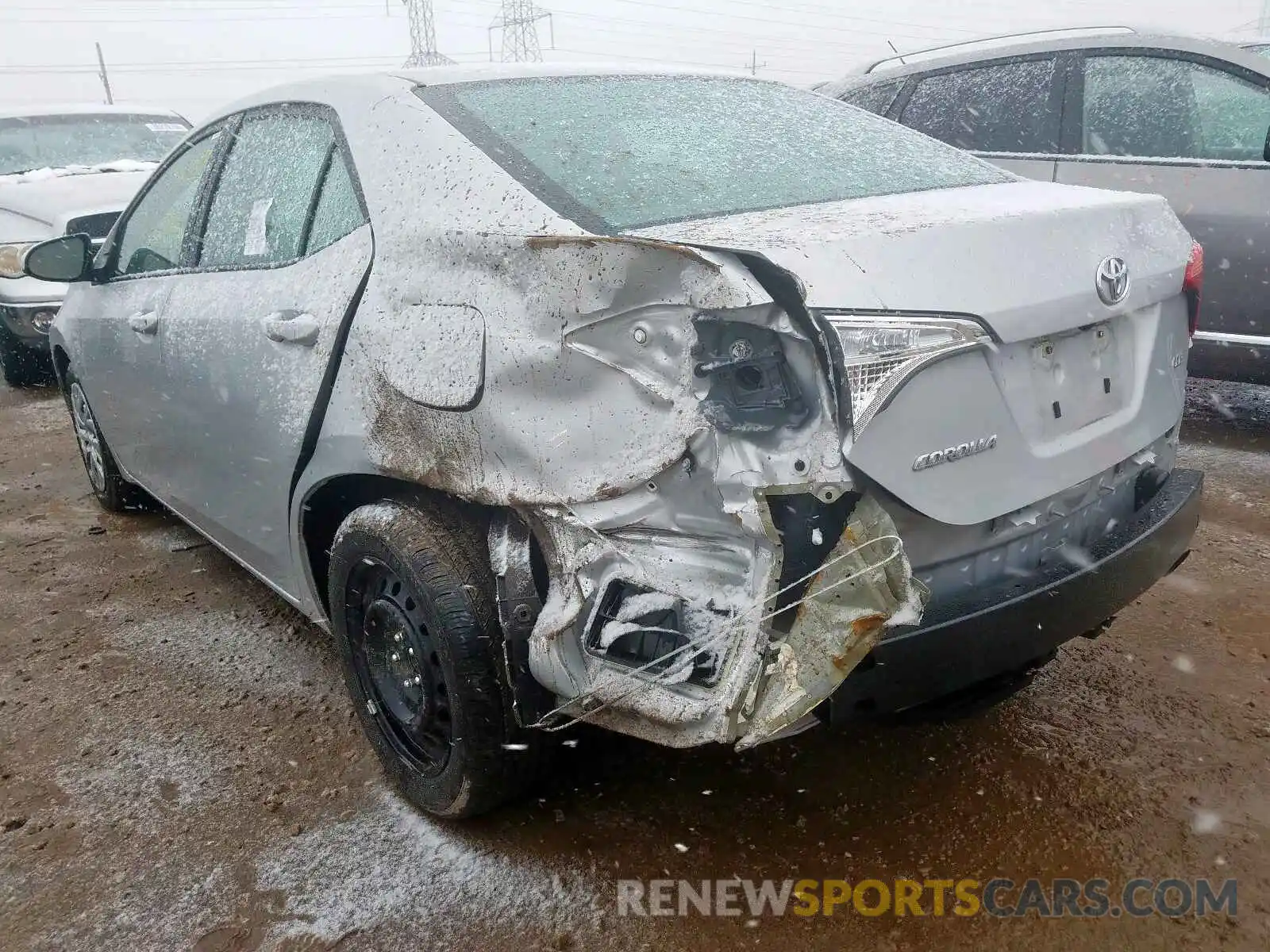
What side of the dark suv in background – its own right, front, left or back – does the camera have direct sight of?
right

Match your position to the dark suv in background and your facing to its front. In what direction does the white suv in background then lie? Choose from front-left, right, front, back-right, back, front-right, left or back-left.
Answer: back
